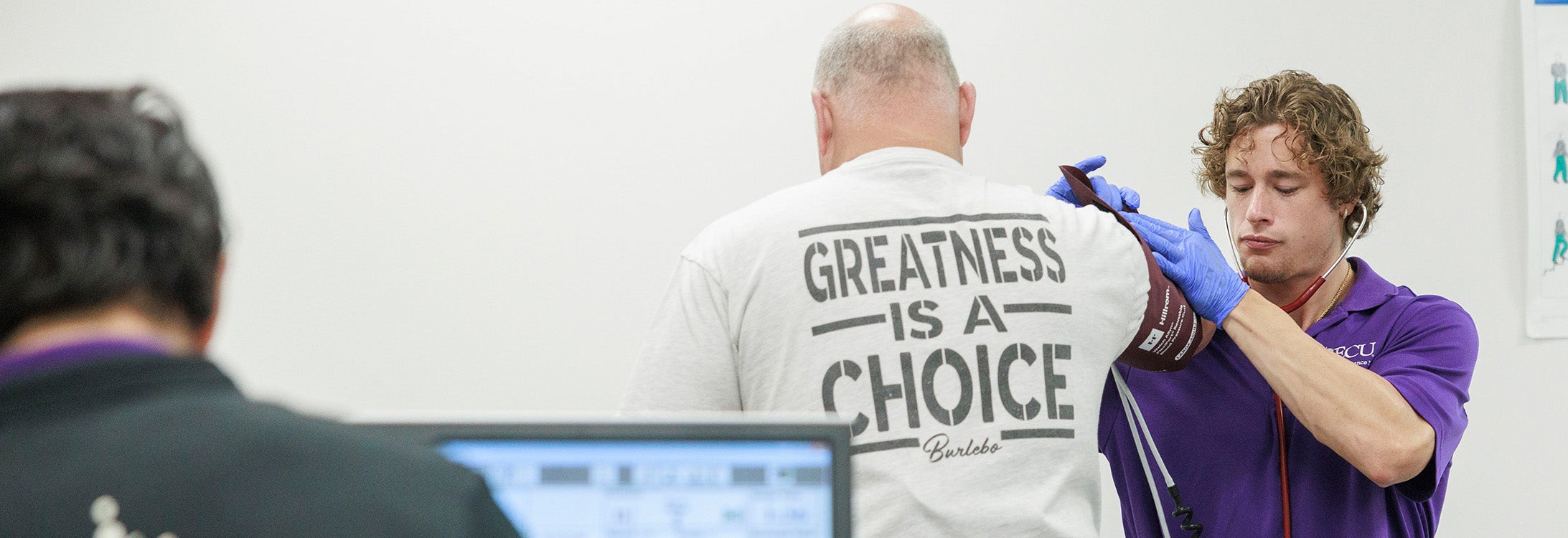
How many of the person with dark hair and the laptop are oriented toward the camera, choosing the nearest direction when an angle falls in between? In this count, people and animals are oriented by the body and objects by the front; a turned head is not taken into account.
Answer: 1

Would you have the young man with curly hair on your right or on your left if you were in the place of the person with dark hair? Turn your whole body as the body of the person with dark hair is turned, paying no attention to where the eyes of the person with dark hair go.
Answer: on your right

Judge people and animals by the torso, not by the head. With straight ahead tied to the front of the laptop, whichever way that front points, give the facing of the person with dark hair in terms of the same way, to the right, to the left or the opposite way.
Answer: the opposite way

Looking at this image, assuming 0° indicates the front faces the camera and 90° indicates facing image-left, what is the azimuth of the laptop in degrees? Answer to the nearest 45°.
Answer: approximately 0°

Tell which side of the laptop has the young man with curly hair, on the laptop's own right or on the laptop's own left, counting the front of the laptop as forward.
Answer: on the laptop's own left

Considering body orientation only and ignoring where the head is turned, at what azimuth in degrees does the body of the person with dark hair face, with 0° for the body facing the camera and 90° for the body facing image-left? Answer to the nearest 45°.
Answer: approximately 180°
